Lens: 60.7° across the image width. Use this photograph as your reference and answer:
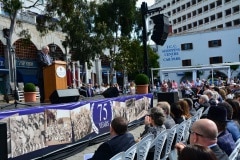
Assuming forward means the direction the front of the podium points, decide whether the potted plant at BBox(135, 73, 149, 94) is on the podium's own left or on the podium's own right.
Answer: on the podium's own left

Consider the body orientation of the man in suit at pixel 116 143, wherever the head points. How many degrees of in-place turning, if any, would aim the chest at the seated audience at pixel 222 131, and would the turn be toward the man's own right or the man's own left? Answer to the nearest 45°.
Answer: approximately 135° to the man's own right

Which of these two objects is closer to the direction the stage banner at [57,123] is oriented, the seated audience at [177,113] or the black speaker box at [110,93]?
the seated audience

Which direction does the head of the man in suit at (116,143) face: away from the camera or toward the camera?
away from the camera

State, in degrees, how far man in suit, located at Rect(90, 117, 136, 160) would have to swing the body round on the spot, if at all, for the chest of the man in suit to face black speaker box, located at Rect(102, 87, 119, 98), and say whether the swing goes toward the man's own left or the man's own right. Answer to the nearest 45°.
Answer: approximately 45° to the man's own right

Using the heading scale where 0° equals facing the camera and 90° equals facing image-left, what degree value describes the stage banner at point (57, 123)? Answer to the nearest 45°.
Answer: approximately 315°

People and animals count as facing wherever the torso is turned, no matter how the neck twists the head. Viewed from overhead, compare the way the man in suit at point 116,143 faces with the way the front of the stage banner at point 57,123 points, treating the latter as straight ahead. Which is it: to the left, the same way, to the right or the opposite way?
the opposite way

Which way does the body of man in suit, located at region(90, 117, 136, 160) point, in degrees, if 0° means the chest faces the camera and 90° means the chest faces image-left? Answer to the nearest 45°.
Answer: approximately 135°

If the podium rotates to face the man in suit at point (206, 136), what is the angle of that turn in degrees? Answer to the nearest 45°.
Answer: approximately 45° to its right

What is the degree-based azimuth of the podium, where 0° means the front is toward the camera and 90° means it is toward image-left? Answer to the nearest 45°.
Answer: approximately 315°
